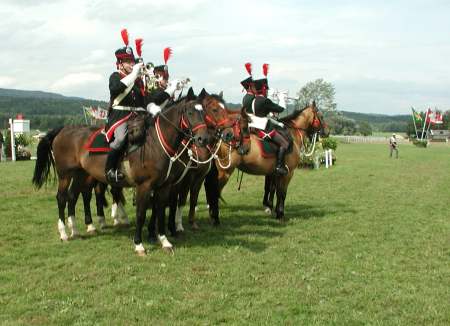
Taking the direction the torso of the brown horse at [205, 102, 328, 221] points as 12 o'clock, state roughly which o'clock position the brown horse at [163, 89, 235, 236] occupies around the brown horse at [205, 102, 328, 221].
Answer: the brown horse at [163, 89, 235, 236] is roughly at 4 o'clock from the brown horse at [205, 102, 328, 221].

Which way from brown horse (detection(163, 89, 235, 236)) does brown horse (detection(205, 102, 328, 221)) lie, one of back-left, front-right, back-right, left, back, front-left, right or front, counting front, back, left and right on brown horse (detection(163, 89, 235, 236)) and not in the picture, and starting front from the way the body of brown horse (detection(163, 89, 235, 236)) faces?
left

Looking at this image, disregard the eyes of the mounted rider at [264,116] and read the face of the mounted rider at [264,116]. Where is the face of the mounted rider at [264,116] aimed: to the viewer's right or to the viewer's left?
to the viewer's right

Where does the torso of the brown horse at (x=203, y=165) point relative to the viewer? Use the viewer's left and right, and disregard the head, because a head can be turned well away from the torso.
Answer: facing the viewer and to the right of the viewer

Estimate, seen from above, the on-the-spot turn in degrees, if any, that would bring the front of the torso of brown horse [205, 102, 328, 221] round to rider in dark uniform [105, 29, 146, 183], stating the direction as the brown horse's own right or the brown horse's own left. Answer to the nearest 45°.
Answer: approximately 135° to the brown horse's own right

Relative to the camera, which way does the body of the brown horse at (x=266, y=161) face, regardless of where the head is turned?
to the viewer's right

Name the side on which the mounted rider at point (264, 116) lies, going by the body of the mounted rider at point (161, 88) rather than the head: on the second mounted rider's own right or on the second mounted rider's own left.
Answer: on the second mounted rider's own left

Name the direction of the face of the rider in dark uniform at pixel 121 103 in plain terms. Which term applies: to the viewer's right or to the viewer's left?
to the viewer's right

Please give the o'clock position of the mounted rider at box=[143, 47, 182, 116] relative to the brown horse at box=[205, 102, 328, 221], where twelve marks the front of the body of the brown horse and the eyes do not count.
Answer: The mounted rider is roughly at 4 o'clock from the brown horse.
